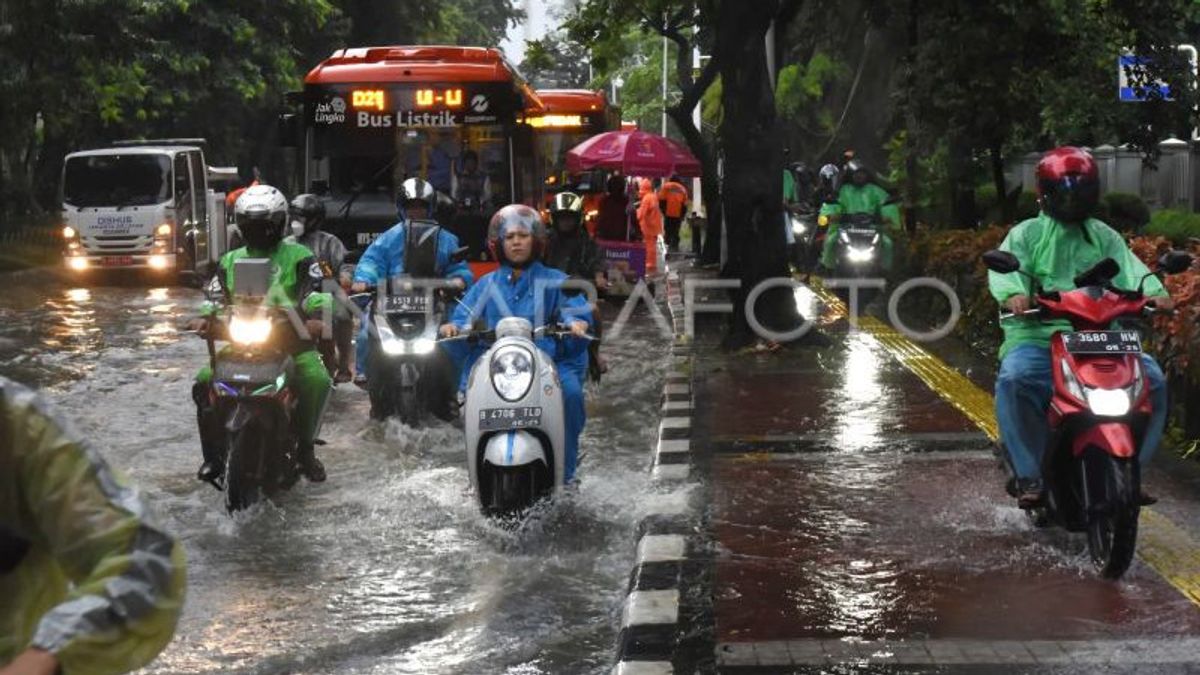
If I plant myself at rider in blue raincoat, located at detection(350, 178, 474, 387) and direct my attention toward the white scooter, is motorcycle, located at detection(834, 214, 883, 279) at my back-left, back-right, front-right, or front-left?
back-left

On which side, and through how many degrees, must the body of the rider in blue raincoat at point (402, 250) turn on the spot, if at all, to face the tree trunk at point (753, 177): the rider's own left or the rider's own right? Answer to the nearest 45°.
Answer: approximately 135° to the rider's own left

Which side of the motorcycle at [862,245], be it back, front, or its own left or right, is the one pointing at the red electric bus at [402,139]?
right

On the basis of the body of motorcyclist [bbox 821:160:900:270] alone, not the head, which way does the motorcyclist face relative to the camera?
toward the camera

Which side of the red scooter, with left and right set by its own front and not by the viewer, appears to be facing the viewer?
front

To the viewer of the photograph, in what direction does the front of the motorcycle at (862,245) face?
facing the viewer

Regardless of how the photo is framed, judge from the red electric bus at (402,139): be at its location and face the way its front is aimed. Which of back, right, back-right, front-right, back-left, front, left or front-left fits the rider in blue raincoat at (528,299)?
front

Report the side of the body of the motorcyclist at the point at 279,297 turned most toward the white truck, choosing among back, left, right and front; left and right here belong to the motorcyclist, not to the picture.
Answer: back

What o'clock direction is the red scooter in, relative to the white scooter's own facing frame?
The red scooter is roughly at 10 o'clock from the white scooter.

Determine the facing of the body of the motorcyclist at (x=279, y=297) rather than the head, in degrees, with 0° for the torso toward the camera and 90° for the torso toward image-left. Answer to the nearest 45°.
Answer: approximately 0°

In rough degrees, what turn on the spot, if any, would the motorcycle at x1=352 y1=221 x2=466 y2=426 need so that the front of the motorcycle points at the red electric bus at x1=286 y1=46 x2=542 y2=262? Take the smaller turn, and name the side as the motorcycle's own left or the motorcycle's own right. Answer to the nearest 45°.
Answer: approximately 180°

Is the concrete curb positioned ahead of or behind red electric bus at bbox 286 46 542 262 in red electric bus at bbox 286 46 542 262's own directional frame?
ahead
